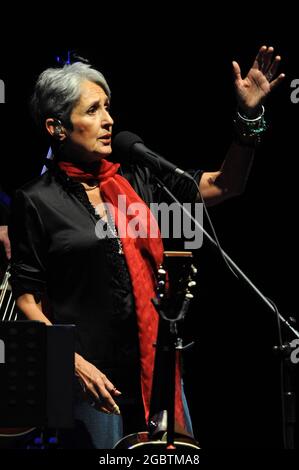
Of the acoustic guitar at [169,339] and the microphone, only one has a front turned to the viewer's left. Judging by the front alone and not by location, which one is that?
the microphone

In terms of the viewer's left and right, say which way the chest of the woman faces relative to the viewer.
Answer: facing the viewer and to the right of the viewer

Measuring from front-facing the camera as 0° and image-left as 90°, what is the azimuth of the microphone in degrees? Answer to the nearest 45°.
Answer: approximately 90°

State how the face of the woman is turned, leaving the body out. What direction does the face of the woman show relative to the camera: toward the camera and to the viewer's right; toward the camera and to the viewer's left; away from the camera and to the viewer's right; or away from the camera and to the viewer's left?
toward the camera and to the viewer's right

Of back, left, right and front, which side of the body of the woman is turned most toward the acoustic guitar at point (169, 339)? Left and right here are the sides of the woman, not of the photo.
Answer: front
